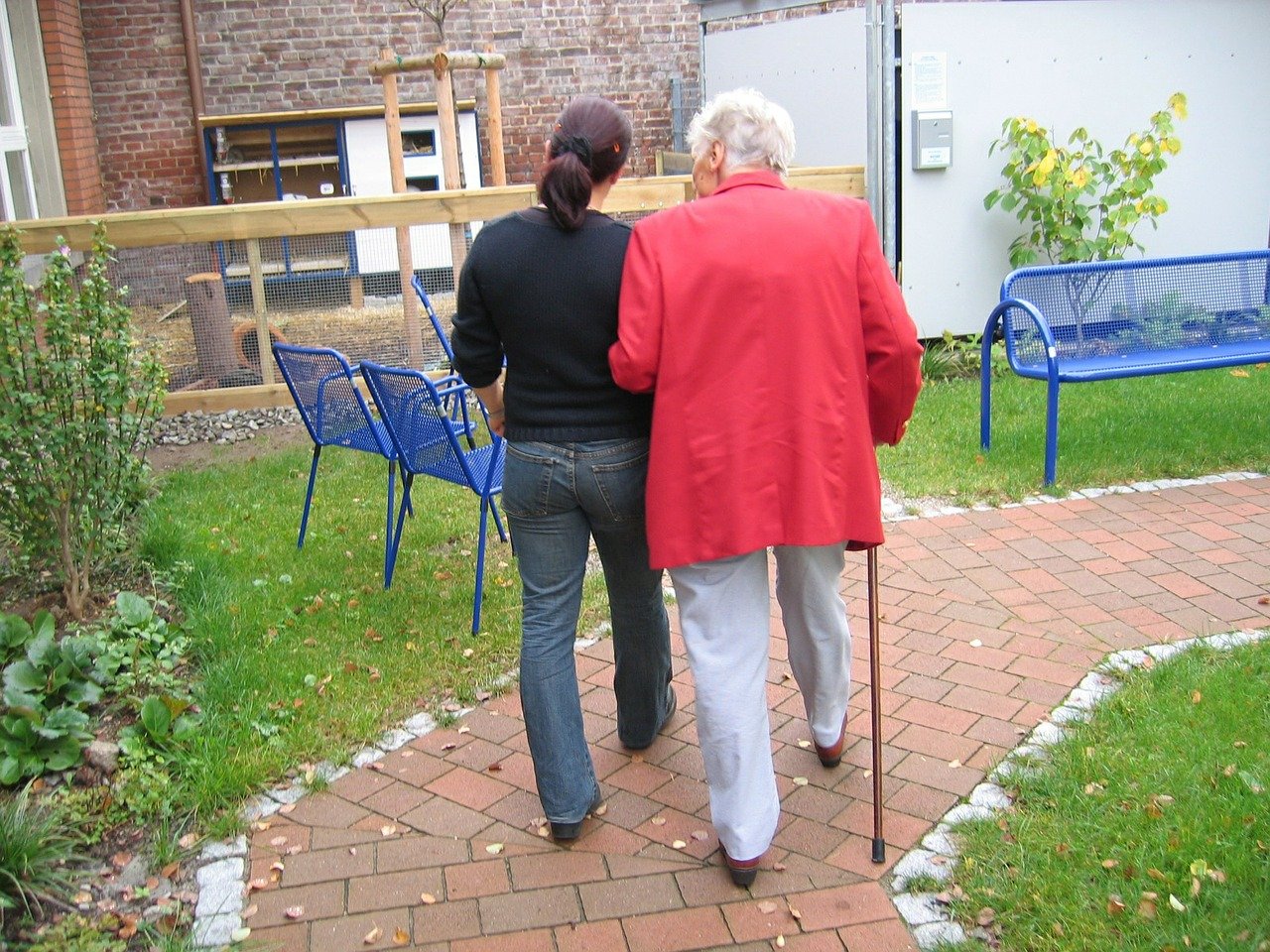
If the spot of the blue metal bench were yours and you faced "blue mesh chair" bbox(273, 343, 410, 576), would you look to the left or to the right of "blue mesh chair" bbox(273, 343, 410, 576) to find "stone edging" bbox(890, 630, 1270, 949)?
left

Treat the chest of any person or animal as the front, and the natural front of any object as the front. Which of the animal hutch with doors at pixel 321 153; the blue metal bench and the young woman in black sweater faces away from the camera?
the young woman in black sweater

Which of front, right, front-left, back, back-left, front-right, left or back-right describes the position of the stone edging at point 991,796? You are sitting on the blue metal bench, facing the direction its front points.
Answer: front-right

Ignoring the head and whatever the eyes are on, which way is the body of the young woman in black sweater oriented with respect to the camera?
away from the camera

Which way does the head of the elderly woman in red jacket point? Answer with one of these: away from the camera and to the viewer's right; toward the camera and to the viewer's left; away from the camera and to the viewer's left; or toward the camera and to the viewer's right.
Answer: away from the camera and to the viewer's left

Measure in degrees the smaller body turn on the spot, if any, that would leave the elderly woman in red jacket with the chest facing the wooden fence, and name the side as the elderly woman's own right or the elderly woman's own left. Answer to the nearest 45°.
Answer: approximately 45° to the elderly woman's own left

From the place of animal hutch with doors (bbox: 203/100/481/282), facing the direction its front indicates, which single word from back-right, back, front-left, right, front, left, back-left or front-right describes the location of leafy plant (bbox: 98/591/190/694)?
front

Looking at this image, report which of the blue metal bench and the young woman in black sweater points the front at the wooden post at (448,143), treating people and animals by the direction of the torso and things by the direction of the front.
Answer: the young woman in black sweater

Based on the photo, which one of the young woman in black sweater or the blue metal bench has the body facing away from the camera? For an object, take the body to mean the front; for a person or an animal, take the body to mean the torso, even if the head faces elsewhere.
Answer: the young woman in black sweater

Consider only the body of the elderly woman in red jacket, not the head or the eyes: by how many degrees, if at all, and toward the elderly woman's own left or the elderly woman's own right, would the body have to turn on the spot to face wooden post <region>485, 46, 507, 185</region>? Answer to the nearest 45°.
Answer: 0° — they already face it

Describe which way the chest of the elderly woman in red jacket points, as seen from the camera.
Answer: away from the camera

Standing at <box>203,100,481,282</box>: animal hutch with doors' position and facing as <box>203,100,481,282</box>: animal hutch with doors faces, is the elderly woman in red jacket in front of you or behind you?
in front

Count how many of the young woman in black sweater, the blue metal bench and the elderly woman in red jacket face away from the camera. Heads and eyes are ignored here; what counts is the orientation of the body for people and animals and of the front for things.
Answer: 2

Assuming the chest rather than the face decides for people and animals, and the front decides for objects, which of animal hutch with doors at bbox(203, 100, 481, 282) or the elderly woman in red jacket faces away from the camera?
the elderly woman in red jacket

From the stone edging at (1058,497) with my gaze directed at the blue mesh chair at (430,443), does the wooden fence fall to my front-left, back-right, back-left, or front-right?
front-right

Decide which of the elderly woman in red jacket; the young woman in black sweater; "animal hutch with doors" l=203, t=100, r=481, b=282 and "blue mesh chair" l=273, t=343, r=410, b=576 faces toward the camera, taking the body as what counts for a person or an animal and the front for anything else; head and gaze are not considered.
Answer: the animal hutch with doors

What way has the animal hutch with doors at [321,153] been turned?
toward the camera

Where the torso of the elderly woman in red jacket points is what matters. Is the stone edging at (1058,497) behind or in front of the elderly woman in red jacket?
in front
